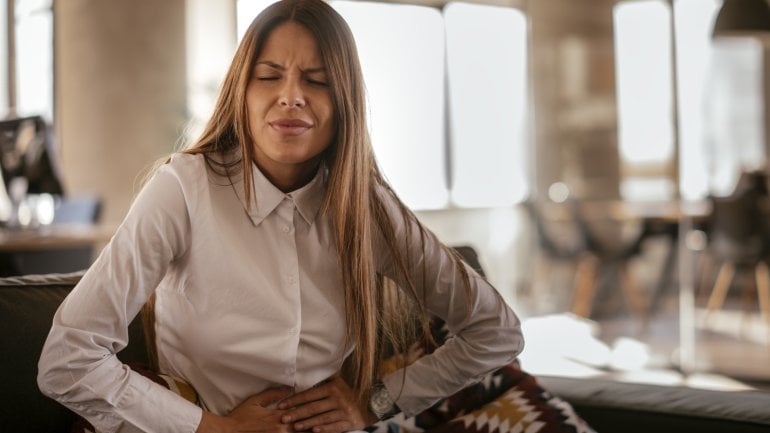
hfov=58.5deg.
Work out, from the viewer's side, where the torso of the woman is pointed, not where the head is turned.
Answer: toward the camera

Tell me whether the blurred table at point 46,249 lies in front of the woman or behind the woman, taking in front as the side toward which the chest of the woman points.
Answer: behind

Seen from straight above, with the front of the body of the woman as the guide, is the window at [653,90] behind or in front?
behind

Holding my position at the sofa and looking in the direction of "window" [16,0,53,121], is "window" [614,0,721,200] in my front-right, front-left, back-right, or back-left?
front-right
